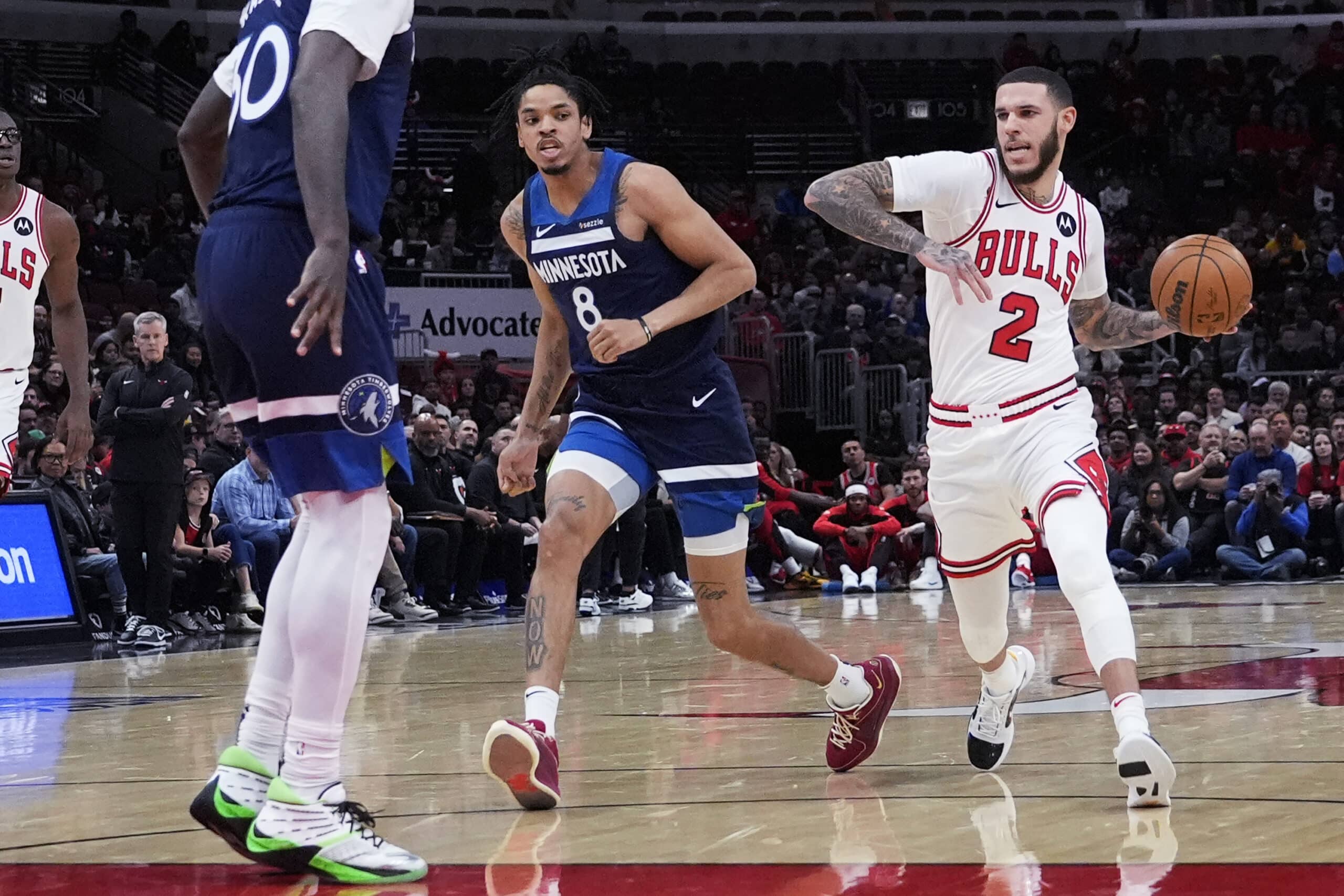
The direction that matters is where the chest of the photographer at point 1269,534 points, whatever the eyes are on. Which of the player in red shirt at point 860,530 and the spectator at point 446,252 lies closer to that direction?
the player in red shirt

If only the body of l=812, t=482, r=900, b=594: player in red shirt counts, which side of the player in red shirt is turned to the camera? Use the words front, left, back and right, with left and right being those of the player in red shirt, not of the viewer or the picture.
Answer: front

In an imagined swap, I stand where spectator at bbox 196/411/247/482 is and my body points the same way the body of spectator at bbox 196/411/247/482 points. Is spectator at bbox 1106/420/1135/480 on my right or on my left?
on my left

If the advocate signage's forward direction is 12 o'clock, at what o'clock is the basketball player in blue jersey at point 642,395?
The basketball player in blue jersey is roughly at 12 o'clock from the advocate signage.

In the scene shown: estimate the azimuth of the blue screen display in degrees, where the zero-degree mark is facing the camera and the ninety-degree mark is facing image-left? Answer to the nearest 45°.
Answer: approximately 0°

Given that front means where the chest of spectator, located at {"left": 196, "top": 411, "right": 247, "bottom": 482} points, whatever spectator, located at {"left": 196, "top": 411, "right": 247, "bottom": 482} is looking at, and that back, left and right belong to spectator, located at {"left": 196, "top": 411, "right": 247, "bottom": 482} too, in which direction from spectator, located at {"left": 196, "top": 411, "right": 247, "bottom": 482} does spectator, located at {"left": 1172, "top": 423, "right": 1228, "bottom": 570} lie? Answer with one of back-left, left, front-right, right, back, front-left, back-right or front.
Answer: front-left

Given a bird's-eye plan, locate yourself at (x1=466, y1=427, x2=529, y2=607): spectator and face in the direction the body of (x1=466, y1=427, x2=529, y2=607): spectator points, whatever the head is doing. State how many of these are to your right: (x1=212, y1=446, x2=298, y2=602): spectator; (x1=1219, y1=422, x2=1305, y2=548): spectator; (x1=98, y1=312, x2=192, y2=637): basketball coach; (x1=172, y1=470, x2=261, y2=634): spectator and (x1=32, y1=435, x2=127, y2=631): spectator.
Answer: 4

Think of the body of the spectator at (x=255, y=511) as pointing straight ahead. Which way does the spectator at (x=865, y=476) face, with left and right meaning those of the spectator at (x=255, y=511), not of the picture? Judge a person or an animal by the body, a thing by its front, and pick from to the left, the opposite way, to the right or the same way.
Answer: to the right

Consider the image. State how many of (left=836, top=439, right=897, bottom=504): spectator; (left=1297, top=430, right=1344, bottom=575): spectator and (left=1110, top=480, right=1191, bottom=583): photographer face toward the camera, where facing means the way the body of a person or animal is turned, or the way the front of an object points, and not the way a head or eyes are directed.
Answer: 3

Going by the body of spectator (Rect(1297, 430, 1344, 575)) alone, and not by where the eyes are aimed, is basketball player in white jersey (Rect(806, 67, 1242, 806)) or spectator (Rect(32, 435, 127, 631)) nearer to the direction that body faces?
the basketball player in white jersey

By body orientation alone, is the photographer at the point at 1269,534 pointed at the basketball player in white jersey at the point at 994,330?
yes

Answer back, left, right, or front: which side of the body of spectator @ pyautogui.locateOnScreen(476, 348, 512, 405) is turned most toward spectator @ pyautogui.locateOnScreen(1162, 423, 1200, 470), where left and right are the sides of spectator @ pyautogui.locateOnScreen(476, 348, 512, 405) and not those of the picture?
left

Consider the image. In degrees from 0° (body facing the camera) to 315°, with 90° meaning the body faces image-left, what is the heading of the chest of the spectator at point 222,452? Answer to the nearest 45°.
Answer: approximately 315°

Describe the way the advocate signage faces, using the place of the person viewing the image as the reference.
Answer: facing the viewer
